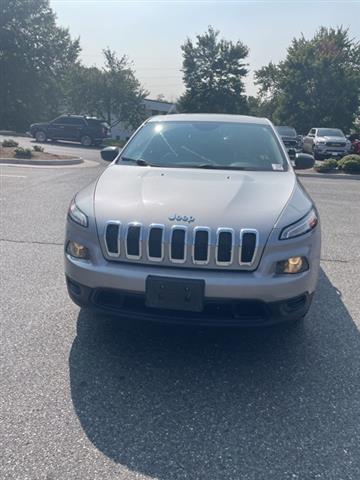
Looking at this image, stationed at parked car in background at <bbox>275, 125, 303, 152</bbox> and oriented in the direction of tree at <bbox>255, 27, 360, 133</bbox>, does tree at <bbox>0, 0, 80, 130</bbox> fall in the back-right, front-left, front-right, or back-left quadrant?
front-left

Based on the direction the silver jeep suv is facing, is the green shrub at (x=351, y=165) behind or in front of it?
behind

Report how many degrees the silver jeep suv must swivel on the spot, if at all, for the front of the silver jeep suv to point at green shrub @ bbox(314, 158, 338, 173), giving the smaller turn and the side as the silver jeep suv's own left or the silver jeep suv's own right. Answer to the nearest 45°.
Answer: approximately 180°

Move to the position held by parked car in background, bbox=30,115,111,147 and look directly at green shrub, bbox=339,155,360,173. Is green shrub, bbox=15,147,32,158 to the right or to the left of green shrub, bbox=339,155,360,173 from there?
right

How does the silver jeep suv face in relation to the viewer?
toward the camera

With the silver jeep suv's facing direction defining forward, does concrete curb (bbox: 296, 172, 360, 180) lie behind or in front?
behind

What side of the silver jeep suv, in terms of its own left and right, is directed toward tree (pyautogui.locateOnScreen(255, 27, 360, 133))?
back

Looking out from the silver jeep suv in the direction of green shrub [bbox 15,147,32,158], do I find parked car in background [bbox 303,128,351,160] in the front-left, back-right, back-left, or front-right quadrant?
front-right

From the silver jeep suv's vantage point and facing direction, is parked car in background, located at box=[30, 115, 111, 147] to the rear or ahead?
to the rear

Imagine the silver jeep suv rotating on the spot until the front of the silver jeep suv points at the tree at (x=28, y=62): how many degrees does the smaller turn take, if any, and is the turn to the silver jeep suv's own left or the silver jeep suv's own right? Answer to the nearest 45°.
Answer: approximately 180°

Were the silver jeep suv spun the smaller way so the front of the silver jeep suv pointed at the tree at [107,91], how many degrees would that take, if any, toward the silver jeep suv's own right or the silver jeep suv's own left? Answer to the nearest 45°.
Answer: approximately 180°

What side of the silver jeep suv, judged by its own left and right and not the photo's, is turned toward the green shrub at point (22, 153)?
back
